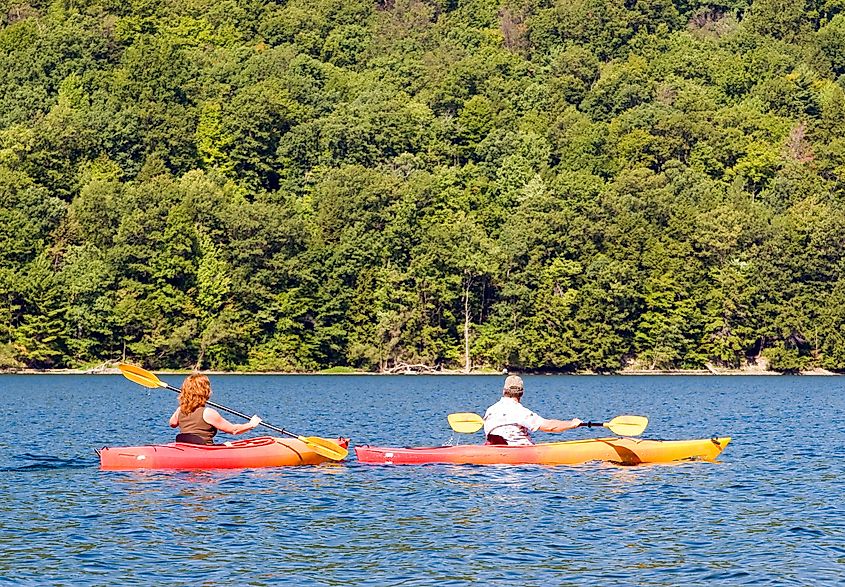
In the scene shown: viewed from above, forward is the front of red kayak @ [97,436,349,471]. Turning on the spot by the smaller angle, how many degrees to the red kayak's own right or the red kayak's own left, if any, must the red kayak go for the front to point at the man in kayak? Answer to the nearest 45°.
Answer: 0° — it already faces them

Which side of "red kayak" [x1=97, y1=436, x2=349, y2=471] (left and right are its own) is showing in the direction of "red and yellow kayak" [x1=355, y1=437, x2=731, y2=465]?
front

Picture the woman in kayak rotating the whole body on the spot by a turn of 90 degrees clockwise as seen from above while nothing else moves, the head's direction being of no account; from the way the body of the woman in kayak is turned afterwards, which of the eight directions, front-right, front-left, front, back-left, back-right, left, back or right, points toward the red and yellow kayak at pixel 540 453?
front-left

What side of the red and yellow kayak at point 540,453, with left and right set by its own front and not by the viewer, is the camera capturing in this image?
right

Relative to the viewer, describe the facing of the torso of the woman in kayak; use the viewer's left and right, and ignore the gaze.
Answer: facing away from the viewer and to the right of the viewer

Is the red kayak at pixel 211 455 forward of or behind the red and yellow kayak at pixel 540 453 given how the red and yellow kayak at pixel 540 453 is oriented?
behind

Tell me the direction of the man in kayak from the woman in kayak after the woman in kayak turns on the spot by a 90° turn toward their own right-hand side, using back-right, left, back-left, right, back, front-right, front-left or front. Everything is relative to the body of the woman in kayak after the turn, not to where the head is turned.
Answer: front-left

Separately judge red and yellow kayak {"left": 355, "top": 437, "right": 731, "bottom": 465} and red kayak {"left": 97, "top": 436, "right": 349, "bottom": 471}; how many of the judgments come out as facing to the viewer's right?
2

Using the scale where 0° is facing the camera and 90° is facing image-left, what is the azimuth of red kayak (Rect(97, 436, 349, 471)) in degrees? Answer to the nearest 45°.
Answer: approximately 270°
